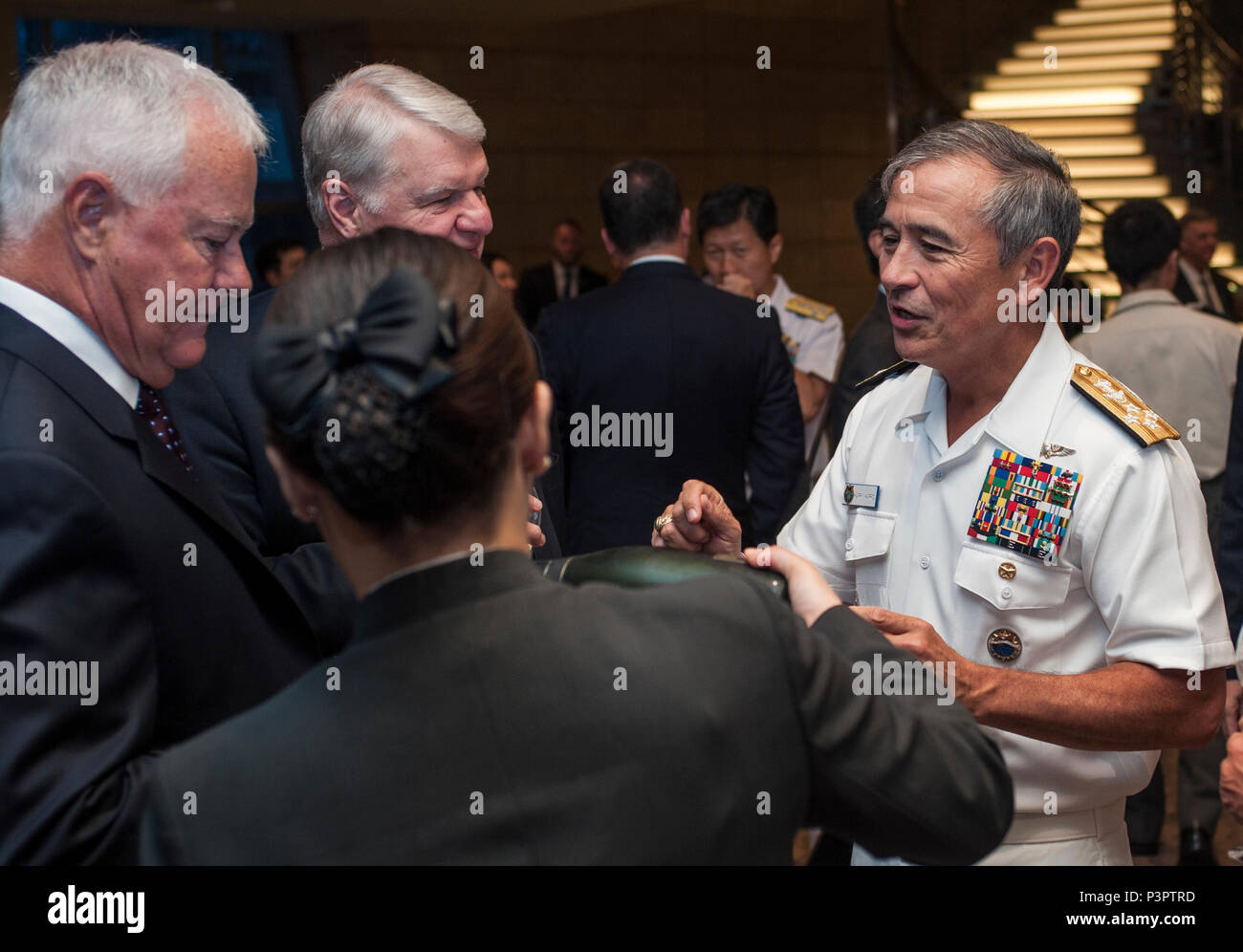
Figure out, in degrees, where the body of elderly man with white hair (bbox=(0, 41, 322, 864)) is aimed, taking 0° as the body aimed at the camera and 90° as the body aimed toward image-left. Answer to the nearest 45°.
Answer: approximately 270°

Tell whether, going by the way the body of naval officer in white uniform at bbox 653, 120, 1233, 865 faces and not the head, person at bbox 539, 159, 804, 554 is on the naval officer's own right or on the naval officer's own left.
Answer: on the naval officer's own right

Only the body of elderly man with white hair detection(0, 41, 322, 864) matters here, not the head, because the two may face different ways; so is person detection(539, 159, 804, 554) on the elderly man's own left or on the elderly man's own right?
on the elderly man's own left

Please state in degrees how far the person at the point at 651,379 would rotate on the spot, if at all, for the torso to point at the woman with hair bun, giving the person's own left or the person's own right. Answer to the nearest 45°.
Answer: approximately 180°

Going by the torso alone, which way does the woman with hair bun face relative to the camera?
away from the camera

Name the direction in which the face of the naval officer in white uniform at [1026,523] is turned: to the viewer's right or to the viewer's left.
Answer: to the viewer's left

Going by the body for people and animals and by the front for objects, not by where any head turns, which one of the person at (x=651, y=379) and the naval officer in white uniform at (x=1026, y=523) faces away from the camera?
the person

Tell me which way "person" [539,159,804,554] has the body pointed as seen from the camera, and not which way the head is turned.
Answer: away from the camera
